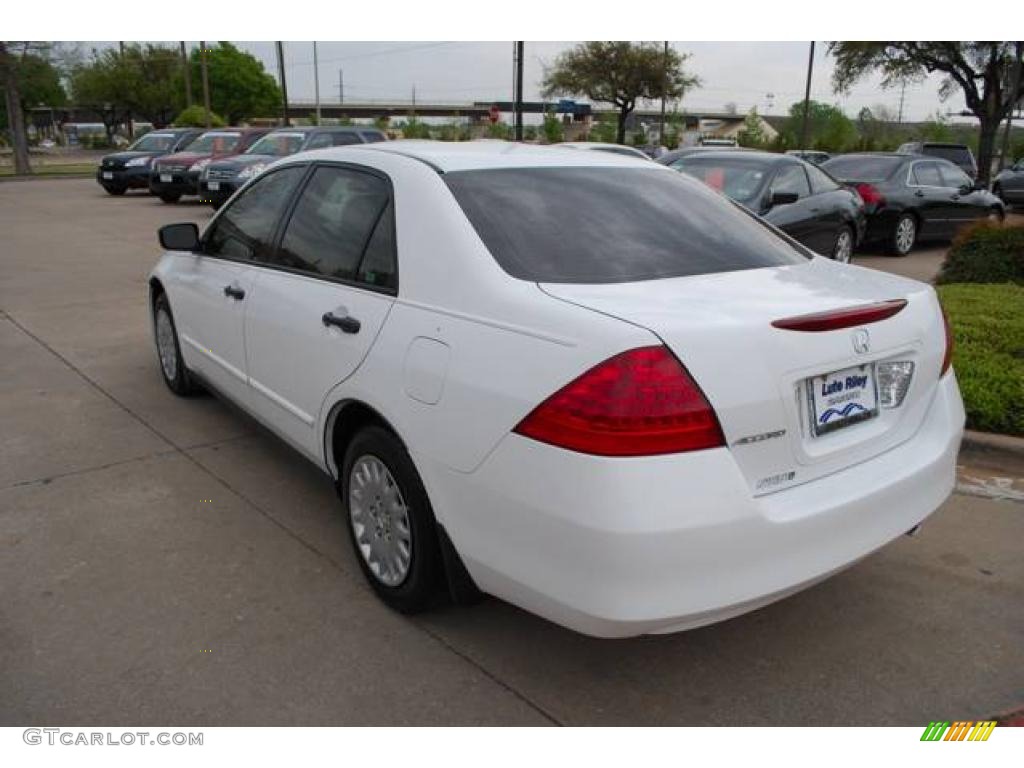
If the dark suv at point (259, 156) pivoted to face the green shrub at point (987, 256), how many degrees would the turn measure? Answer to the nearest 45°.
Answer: approximately 90° to its left

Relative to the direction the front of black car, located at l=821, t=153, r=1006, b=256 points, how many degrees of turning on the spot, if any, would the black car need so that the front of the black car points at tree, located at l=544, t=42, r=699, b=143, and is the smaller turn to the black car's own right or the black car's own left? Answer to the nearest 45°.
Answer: approximately 90° to the black car's own left

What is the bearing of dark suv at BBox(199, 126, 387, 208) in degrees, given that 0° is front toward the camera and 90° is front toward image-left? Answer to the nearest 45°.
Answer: approximately 45°

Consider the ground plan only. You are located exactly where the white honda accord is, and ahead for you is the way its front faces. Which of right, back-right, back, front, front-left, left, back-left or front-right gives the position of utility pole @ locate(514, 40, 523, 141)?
front-right

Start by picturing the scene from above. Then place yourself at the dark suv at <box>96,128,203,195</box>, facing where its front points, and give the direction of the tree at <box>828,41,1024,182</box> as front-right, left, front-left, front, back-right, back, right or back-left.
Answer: back-left

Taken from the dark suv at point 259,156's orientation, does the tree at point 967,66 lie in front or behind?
behind

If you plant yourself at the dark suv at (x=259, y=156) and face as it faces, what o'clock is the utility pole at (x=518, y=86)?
The utility pole is roughly at 6 o'clock from the dark suv.

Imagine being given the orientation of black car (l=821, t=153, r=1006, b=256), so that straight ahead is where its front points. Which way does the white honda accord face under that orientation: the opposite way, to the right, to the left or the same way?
to the left

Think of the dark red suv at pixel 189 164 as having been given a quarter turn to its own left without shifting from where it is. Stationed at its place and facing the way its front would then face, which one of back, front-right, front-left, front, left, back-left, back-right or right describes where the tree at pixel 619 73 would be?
left

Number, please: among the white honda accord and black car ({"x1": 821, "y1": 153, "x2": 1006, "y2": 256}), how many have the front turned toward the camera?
0

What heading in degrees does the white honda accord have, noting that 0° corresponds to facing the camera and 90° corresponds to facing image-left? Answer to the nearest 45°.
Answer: approximately 135°

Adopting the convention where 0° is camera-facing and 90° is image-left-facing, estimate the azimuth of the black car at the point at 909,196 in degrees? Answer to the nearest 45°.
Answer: approximately 225°
